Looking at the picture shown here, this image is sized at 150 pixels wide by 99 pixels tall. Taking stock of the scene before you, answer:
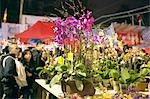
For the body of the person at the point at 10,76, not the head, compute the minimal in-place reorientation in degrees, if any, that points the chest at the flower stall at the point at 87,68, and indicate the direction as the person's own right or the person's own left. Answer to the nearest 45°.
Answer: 0° — they already face it

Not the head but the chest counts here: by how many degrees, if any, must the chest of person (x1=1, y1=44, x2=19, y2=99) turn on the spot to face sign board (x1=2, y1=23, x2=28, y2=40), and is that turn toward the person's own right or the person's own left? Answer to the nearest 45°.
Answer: approximately 90° to the person's own left

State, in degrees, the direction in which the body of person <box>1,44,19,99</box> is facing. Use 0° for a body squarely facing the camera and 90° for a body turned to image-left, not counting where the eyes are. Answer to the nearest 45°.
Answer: approximately 270°

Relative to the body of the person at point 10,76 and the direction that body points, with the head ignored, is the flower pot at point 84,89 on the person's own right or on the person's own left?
on the person's own right

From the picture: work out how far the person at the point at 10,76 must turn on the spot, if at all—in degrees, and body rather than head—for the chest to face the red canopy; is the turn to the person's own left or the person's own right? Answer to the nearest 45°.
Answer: approximately 90° to the person's own left
